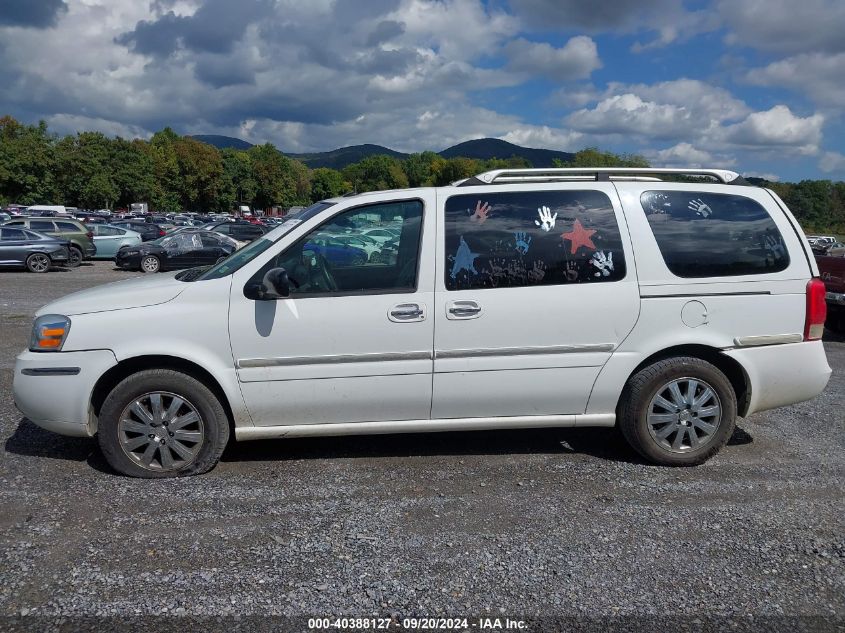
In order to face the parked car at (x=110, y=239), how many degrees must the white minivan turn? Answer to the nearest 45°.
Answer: approximately 45° to its right

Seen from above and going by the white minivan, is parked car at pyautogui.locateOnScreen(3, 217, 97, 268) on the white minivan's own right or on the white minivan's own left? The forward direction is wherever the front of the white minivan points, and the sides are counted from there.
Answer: on the white minivan's own right

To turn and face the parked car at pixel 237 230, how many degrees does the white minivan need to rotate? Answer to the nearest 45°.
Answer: approximately 90° to its right

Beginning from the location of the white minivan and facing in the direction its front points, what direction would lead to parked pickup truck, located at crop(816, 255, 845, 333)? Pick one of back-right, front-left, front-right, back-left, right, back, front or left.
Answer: back-right

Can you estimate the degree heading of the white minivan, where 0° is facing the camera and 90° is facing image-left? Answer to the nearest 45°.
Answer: approximately 90°
